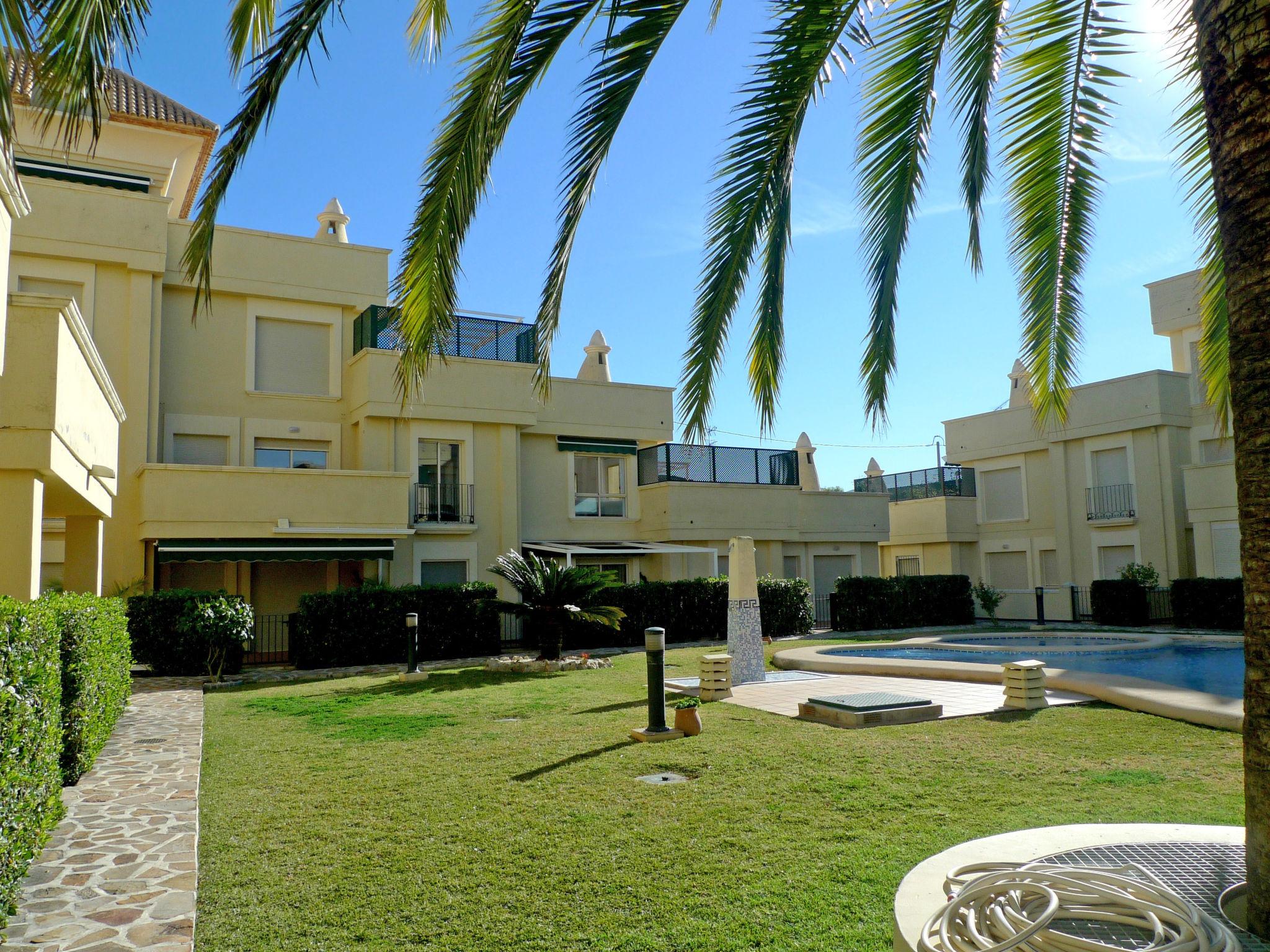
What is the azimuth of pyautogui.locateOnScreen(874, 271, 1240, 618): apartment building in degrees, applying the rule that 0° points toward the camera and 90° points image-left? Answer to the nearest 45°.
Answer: approximately 45°

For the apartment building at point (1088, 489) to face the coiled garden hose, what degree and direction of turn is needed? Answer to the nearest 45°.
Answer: approximately 45° to its left

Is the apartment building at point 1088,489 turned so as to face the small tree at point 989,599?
yes
